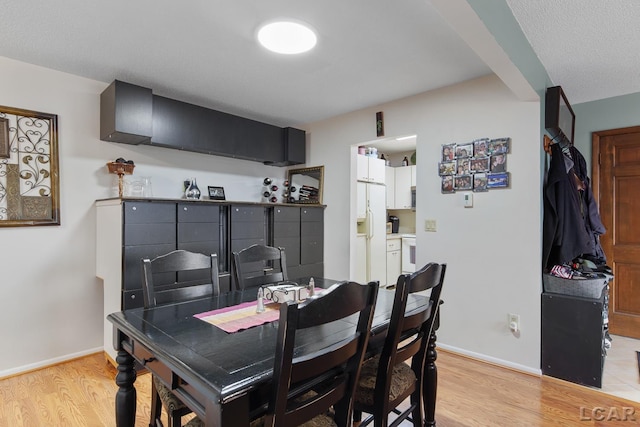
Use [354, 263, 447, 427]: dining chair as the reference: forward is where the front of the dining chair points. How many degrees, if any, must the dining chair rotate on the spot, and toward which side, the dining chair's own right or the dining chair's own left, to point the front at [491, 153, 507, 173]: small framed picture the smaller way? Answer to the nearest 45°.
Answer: approximately 90° to the dining chair's own right

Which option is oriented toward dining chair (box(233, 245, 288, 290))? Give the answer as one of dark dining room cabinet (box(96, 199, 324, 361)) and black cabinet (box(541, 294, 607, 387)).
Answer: the dark dining room cabinet

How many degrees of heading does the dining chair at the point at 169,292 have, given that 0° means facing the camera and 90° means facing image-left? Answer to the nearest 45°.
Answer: approximately 315°

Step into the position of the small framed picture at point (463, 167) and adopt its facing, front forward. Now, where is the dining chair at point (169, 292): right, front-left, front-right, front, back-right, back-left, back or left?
front-right

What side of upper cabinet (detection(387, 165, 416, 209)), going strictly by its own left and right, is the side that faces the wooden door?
left

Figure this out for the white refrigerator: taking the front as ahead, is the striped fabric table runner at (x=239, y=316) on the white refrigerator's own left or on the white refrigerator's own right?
on the white refrigerator's own right

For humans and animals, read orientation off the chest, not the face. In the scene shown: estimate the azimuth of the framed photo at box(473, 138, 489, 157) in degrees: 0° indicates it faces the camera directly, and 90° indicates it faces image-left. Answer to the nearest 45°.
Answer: approximately 0°

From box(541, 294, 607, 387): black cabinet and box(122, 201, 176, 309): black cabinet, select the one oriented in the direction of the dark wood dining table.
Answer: box(122, 201, 176, 309): black cabinet

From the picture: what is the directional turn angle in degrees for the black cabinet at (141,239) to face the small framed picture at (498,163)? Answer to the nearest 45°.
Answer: approximately 45° to its left

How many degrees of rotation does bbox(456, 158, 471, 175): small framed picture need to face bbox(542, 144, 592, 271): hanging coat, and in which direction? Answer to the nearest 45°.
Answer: approximately 90° to its left

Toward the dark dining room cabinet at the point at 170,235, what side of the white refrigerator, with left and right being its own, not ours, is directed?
right
